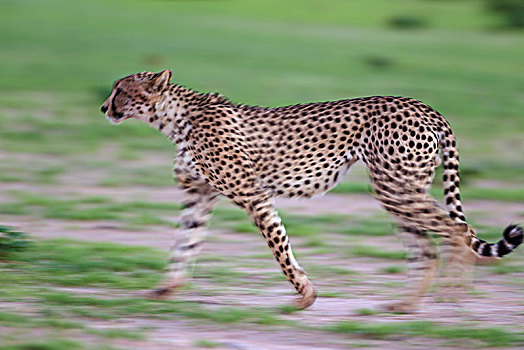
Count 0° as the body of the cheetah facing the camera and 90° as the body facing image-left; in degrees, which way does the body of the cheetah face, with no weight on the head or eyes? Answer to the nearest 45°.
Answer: approximately 90°
